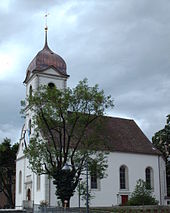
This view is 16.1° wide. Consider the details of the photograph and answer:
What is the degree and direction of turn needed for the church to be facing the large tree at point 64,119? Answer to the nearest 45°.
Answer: approximately 45° to its left

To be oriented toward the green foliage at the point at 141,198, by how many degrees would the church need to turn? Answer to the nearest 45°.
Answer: approximately 135° to its left

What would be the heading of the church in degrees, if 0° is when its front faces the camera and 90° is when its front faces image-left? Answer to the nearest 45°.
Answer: approximately 45°
